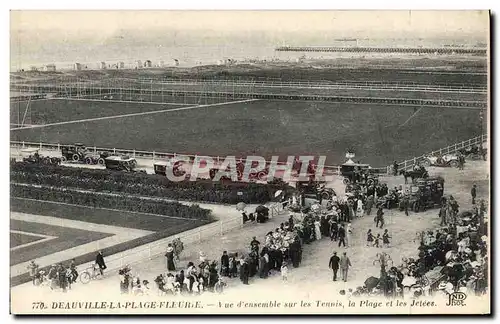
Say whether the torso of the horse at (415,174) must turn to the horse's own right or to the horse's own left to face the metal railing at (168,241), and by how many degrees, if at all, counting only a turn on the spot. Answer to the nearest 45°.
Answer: approximately 45° to the horse's own left

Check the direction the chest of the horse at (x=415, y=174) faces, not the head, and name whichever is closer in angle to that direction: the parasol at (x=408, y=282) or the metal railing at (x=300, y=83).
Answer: the metal railing

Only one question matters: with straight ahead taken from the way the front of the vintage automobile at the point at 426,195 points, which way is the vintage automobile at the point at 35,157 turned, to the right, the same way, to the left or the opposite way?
the opposite way

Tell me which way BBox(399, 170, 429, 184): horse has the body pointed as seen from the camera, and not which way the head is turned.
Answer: to the viewer's left

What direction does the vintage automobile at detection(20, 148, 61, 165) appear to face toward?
to the viewer's right

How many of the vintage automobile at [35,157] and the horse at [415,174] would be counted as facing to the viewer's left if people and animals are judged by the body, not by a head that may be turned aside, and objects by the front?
1

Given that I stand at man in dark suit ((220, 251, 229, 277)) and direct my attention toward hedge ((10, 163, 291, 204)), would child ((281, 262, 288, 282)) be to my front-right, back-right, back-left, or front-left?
back-right

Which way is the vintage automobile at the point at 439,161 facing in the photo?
to the viewer's left

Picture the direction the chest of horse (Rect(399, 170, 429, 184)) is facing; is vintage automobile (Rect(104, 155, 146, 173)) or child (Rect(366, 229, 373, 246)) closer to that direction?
the vintage automobile
